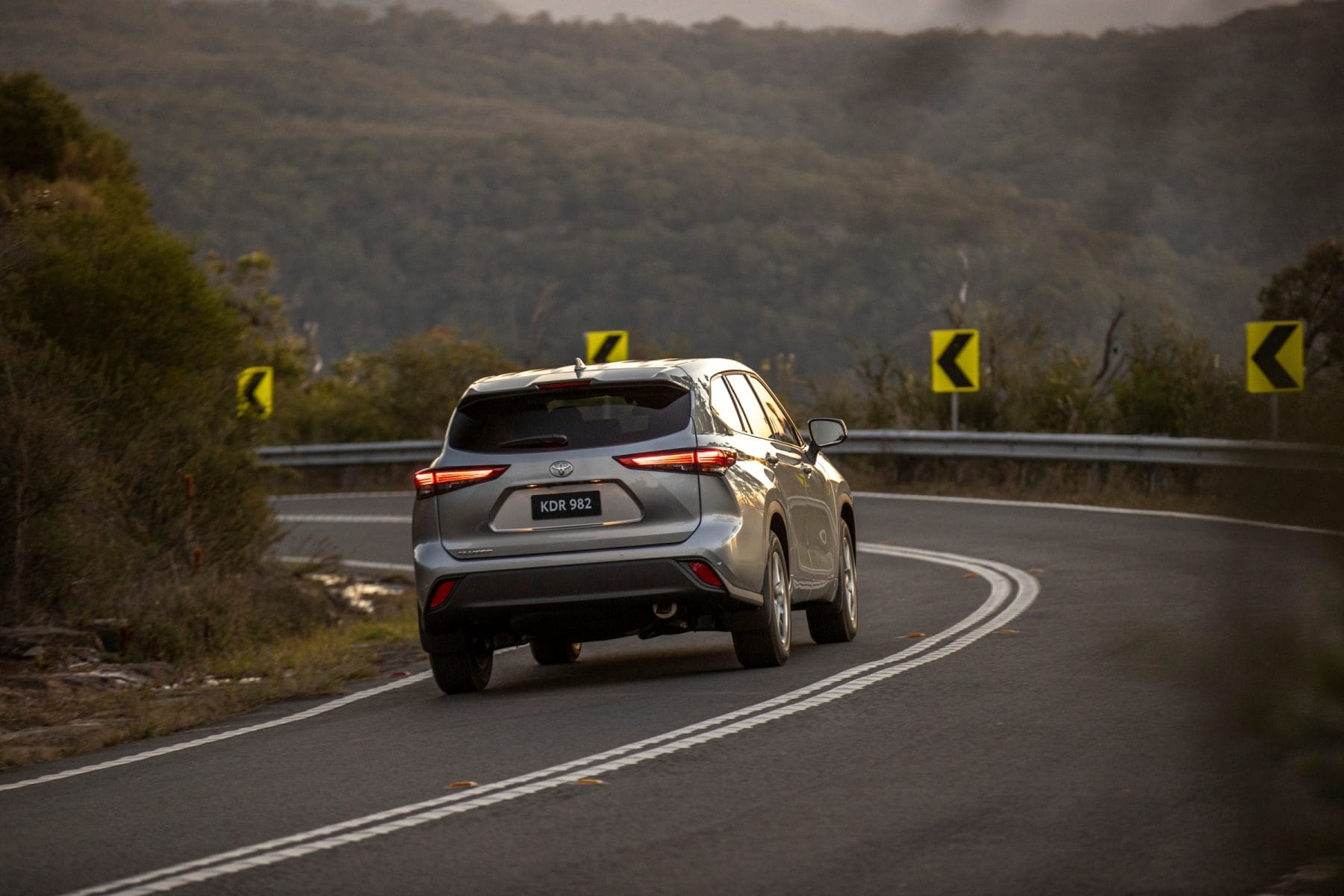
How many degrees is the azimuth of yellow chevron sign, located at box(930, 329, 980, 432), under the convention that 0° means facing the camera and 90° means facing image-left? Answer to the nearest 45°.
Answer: approximately 0°

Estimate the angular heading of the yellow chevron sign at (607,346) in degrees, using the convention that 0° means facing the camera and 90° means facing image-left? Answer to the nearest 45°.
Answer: approximately 0°

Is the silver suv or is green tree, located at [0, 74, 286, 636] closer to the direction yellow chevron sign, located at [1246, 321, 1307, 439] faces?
the silver suv

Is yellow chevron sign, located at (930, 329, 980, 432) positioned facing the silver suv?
yes

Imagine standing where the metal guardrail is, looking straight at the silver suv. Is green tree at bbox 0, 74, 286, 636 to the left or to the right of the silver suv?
right

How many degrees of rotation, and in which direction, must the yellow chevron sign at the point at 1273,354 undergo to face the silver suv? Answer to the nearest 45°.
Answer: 0° — it already faces it

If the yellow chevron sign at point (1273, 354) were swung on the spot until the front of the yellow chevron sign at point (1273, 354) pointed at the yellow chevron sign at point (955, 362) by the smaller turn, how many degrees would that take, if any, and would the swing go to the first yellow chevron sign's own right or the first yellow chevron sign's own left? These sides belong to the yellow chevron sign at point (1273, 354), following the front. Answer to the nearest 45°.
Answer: approximately 135° to the first yellow chevron sign's own right
